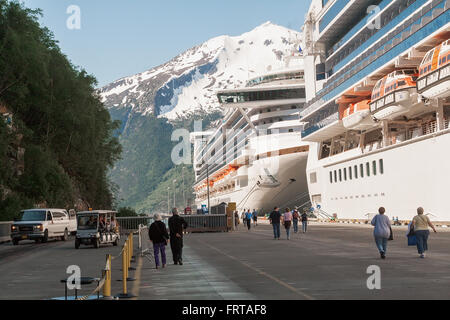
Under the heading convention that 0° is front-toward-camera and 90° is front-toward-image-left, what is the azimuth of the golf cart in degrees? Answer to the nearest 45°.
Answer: approximately 45°

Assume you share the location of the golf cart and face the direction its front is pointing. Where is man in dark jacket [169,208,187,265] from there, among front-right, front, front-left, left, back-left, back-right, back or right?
front-left
